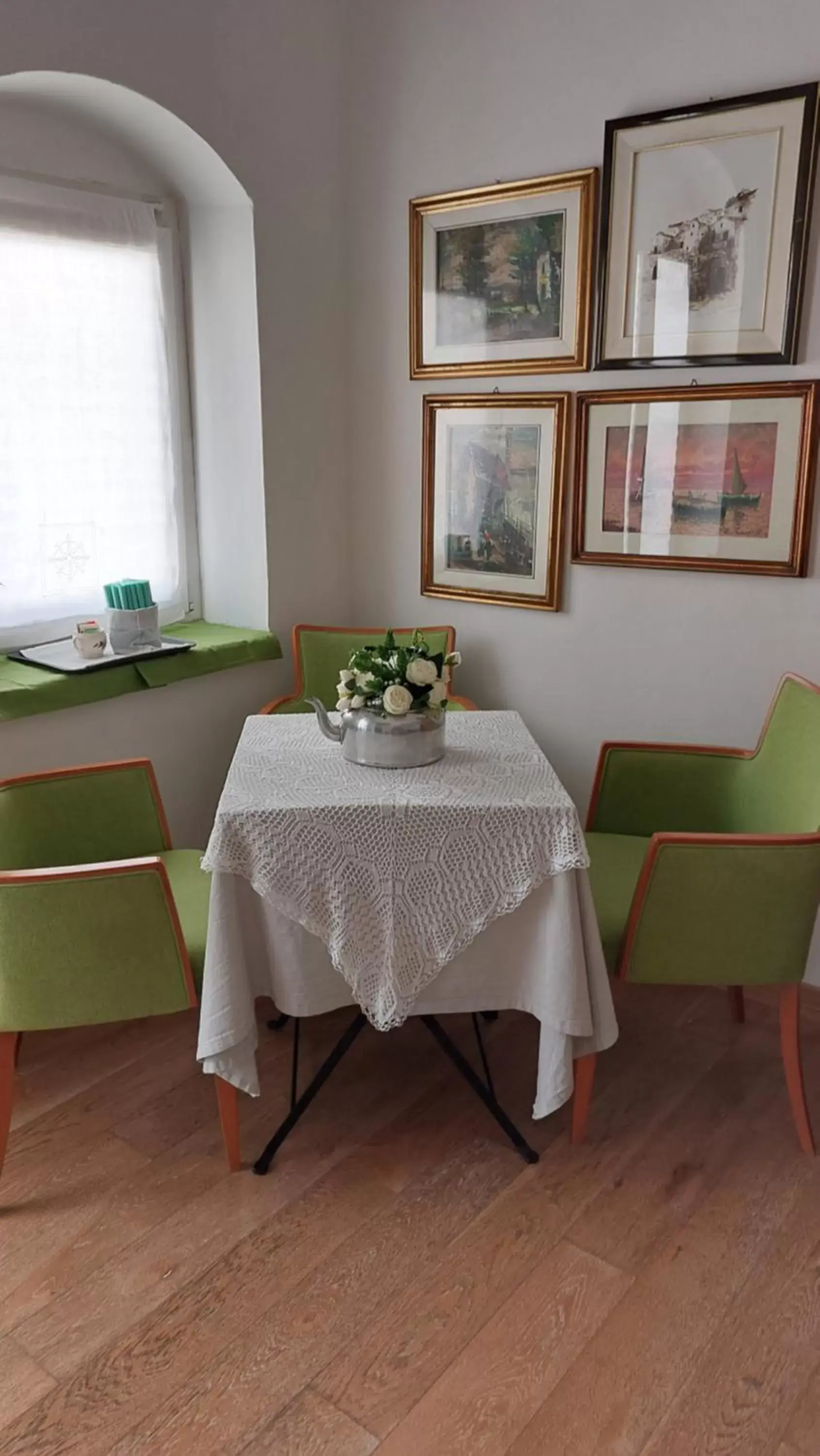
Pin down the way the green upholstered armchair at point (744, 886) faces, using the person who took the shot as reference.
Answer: facing to the left of the viewer

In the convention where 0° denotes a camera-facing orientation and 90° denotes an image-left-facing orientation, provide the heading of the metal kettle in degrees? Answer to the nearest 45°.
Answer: approximately 90°

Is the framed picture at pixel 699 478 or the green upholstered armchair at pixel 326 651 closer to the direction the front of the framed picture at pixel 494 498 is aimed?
the green upholstered armchair

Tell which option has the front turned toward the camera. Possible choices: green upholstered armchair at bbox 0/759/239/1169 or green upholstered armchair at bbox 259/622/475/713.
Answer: green upholstered armchair at bbox 259/622/475/713

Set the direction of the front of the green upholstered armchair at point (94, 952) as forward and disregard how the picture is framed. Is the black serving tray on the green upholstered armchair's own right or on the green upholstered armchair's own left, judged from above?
on the green upholstered armchair's own left

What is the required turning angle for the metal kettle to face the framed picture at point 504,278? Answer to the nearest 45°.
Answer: approximately 90° to its right

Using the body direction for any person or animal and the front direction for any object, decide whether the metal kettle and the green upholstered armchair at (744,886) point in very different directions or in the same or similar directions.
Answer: same or similar directions

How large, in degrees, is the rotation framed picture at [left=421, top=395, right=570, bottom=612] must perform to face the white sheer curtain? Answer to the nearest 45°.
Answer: approximately 45° to its right

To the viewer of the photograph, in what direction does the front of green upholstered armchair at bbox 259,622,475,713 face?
facing the viewer

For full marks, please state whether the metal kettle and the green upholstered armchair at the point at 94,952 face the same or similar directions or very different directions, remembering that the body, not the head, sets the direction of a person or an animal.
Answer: very different directions

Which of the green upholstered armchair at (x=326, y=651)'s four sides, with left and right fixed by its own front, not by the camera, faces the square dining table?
front

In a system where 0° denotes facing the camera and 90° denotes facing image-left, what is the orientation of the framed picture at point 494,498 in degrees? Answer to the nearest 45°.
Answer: approximately 45°

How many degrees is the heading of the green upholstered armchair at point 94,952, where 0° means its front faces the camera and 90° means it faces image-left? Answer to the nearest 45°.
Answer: approximately 270°

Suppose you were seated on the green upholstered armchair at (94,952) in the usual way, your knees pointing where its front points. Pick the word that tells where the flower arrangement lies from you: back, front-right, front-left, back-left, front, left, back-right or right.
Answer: front
